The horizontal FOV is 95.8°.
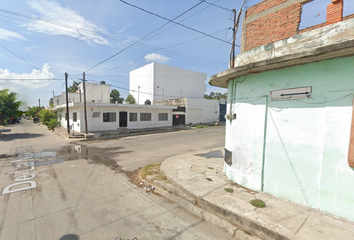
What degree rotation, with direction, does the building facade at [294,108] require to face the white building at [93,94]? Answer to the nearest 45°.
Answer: approximately 45° to its right

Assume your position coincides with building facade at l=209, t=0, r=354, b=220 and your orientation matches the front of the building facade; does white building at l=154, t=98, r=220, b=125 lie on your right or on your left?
on your right

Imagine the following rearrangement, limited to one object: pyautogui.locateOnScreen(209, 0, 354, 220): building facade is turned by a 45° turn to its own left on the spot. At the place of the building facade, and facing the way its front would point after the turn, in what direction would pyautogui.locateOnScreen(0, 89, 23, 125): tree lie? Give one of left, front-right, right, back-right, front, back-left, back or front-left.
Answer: right

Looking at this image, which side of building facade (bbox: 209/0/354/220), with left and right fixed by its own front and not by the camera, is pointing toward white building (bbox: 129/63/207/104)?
right
